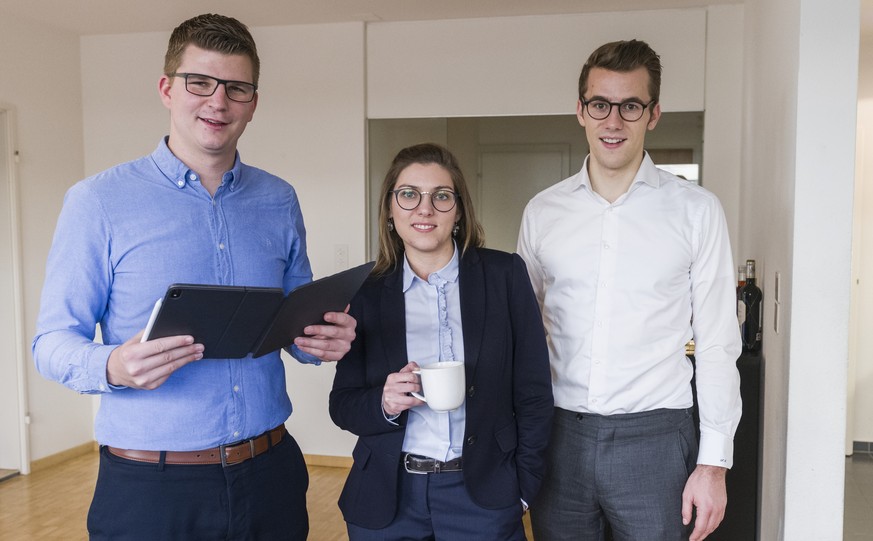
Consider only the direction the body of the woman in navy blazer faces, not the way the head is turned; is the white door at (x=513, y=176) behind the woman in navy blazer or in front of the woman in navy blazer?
behind

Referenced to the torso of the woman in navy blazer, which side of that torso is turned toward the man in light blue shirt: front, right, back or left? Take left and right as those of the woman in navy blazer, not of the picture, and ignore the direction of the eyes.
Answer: right

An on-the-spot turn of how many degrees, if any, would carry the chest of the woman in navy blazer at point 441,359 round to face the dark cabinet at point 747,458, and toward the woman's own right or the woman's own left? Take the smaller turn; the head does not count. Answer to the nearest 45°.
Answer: approximately 135° to the woman's own left

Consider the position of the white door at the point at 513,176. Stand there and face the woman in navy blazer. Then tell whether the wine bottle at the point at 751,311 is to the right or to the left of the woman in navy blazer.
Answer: left

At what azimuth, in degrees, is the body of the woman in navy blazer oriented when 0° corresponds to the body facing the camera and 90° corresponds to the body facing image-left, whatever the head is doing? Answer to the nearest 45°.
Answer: approximately 0°
